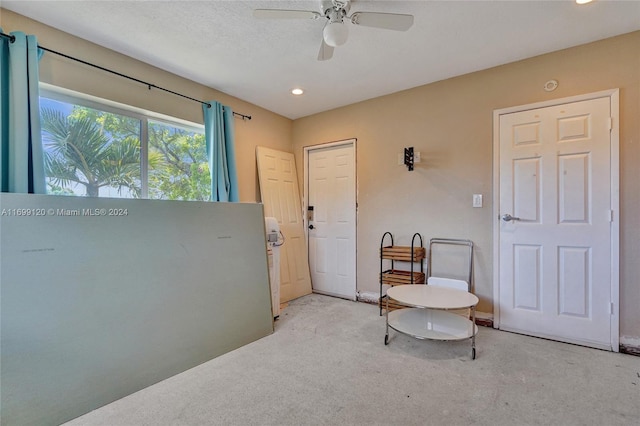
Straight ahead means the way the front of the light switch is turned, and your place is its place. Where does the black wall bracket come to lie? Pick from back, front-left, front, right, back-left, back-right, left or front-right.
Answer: right

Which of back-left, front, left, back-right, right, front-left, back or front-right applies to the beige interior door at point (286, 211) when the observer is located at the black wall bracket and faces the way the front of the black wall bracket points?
front-right

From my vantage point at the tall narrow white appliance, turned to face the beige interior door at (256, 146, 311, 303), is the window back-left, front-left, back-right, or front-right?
back-left

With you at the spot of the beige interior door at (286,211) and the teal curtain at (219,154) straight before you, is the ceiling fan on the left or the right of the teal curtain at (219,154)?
left

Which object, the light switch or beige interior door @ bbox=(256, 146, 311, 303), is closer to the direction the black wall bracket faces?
the beige interior door

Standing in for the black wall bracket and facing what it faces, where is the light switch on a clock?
The light switch is roughly at 8 o'clock from the black wall bracket.

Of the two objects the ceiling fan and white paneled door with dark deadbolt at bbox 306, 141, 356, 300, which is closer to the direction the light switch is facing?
the ceiling fan

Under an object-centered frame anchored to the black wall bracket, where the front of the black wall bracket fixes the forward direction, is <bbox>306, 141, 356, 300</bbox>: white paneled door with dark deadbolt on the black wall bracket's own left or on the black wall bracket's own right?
on the black wall bracket's own right

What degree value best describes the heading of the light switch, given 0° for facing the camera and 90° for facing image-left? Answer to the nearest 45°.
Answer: approximately 0°

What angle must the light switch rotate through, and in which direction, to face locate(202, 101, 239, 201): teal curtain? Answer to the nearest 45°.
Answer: approximately 45° to its right

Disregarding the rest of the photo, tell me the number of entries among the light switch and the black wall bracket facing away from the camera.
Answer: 0

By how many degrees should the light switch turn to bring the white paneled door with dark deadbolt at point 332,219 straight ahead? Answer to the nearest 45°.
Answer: approximately 90° to its right

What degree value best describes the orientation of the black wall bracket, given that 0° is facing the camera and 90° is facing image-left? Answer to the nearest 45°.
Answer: approximately 45°

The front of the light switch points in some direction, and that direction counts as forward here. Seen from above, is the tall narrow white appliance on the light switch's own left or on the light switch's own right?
on the light switch's own right

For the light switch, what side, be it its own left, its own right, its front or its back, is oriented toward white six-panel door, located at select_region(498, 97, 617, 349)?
left
